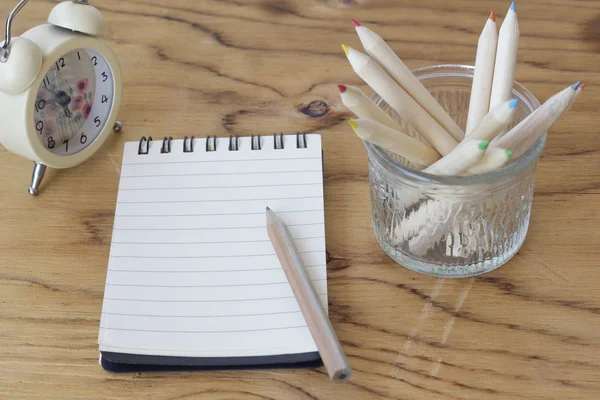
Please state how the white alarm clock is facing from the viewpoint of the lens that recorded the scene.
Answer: facing the viewer and to the right of the viewer
